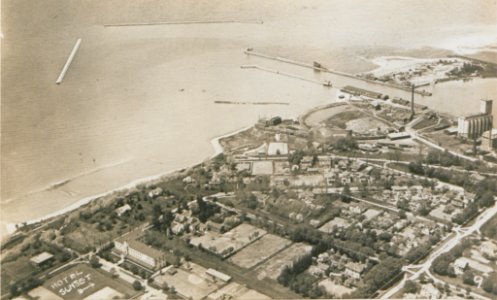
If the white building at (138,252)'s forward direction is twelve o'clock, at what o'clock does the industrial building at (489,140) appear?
The industrial building is roughly at 7 o'clock from the white building.

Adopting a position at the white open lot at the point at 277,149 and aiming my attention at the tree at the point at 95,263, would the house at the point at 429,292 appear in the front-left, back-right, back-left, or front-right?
front-left

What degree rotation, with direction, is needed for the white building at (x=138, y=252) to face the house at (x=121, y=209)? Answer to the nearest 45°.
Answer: approximately 135° to its right

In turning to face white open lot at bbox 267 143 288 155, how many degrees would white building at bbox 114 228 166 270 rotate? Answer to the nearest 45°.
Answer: approximately 180°

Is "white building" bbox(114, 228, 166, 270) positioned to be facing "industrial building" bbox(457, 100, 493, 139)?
no

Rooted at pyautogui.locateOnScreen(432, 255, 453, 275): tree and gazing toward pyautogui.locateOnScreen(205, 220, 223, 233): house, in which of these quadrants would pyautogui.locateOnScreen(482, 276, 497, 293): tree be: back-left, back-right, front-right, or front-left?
back-left

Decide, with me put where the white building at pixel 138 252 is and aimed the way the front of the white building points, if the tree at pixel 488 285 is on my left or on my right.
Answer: on my left

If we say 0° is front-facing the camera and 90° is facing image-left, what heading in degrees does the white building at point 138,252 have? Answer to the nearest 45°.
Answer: approximately 45°

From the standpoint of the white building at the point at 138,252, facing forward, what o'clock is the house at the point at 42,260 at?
The house is roughly at 2 o'clock from the white building.

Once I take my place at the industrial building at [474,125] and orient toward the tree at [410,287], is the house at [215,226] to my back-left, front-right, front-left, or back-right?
front-right

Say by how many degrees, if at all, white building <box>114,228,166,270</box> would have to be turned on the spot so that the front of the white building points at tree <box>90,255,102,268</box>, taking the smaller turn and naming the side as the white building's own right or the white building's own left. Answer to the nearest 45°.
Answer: approximately 45° to the white building's own right

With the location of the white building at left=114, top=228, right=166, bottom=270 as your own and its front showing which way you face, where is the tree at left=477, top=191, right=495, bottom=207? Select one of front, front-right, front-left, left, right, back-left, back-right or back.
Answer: back-left

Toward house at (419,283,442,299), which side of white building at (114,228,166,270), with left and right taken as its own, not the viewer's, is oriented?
left

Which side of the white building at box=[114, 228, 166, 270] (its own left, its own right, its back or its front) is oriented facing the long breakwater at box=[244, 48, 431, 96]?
back
